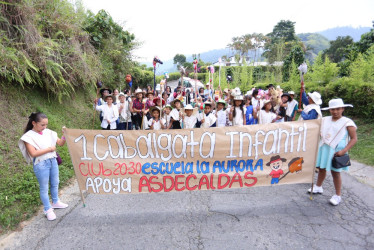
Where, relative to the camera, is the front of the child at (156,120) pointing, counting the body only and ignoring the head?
toward the camera

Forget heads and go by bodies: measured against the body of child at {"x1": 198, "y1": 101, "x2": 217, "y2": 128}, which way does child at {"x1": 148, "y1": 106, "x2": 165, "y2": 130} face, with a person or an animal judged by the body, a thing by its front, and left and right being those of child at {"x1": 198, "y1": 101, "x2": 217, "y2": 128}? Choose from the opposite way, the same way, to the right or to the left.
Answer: the same way

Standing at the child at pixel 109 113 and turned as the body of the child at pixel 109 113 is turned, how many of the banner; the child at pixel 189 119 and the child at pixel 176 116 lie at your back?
0

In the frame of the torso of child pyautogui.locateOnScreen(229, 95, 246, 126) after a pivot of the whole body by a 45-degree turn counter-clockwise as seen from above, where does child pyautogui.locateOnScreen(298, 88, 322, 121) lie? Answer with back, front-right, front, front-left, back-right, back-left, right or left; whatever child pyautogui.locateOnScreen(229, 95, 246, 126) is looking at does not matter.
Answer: front

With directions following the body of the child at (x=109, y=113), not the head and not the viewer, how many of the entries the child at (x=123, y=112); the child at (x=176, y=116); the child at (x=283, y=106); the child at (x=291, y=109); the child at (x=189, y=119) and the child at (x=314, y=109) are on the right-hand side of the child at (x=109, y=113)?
0

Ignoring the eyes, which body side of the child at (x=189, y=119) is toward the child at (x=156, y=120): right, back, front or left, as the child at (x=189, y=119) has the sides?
right

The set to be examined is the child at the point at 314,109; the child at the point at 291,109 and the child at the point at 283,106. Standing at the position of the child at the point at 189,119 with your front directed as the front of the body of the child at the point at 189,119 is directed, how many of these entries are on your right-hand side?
0

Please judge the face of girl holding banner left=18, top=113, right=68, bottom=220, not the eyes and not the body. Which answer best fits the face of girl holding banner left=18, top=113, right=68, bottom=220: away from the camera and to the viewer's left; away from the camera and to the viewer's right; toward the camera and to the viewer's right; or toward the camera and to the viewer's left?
toward the camera and to the viewer's right

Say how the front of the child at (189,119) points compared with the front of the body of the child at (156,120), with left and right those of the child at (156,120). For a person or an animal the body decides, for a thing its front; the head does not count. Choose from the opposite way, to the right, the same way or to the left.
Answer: the same way

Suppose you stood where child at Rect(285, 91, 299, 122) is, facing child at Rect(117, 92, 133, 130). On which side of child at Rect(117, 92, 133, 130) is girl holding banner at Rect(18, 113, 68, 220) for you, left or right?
left

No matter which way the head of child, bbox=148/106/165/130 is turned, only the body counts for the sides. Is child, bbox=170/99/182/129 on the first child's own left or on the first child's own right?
on the first child's own left

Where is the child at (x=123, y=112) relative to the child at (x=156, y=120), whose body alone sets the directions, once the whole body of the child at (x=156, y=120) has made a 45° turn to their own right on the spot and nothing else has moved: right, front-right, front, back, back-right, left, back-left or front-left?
right

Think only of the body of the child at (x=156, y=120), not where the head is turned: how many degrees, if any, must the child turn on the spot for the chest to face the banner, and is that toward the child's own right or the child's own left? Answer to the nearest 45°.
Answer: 0° — they already face it

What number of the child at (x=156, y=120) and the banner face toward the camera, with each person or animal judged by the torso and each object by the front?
2

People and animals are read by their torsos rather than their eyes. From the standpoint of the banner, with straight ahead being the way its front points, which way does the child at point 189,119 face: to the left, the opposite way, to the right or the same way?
the same way

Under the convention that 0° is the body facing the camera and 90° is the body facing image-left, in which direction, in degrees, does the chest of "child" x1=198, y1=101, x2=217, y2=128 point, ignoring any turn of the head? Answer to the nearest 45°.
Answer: approximately 0°

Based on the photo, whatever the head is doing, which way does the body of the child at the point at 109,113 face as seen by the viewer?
toward the camera

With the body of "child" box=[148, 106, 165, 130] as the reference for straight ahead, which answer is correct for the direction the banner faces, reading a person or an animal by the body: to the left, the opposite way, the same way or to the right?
the same way

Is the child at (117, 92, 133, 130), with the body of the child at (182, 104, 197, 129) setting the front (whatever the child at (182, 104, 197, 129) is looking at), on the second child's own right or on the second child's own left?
on the second child's own right

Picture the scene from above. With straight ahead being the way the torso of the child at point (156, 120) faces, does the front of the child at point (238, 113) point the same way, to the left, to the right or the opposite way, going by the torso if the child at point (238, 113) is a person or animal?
the same way

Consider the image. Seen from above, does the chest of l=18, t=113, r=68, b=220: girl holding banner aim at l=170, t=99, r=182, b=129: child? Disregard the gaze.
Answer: no
